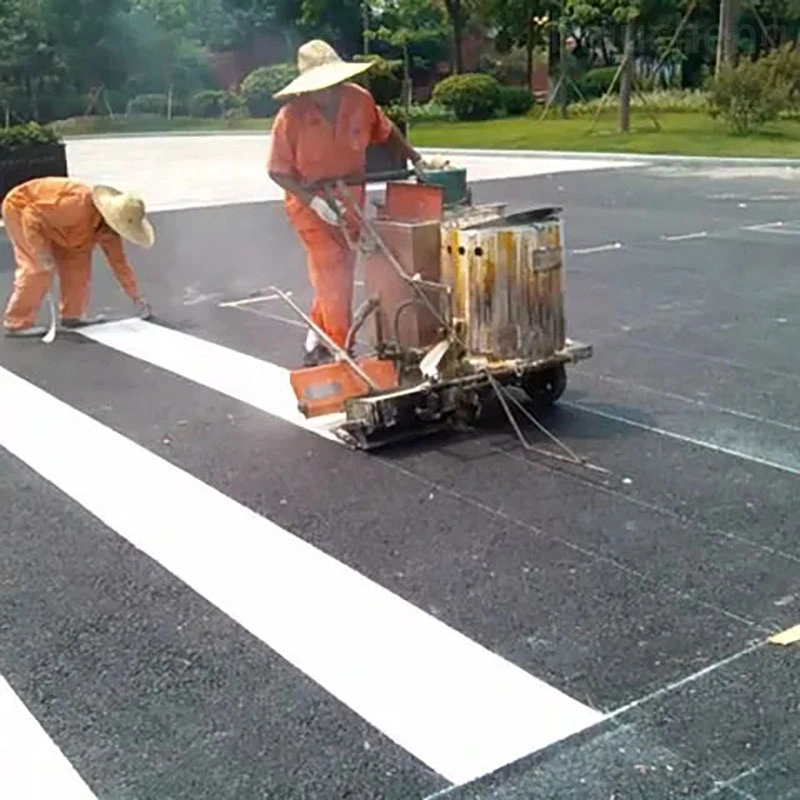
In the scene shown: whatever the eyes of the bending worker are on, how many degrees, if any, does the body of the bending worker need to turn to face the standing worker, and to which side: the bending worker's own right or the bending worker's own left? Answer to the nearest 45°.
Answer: approximately 45° to the bending worker's own right

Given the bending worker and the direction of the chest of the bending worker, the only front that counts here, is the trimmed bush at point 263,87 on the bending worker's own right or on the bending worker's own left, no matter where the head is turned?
on the bending worker's own left

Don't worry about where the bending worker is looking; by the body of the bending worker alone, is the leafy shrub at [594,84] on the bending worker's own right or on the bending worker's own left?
on the bending worker's own left

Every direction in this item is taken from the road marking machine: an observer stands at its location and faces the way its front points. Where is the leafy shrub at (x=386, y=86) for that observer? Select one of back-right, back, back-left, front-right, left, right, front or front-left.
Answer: back-left

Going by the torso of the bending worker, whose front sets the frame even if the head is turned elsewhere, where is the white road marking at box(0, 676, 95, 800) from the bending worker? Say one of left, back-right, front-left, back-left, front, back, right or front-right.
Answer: right

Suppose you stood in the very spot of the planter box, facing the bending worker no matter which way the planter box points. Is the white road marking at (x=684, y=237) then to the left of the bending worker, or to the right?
left

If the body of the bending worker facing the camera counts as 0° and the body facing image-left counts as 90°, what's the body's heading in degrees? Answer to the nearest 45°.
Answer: approximately 270°

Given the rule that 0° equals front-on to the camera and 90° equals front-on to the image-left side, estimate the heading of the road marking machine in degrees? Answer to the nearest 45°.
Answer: approximately 315°

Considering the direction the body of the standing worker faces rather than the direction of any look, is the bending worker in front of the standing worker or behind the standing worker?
behind

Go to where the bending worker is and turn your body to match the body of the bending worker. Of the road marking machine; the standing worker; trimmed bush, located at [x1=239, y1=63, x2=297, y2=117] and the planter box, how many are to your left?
2

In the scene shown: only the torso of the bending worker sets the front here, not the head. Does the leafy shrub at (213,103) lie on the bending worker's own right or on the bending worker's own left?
on the bending worker's own left

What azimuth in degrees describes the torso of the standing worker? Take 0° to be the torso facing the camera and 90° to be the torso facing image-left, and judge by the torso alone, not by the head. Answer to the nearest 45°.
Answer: approximately 315°

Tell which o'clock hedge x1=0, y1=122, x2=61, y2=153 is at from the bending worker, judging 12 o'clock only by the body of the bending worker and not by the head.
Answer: The hedge is roughly at 9 o'clock from the bending worker.

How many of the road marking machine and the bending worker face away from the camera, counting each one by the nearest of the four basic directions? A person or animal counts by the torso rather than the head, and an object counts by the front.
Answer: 0

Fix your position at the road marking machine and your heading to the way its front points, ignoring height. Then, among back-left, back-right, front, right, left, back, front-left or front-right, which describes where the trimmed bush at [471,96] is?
back-left

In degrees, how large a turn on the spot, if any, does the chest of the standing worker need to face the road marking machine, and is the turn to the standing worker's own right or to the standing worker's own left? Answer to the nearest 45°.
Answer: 0° — they already face it

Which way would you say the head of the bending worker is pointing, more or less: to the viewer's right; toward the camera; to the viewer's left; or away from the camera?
to the viewer's right
